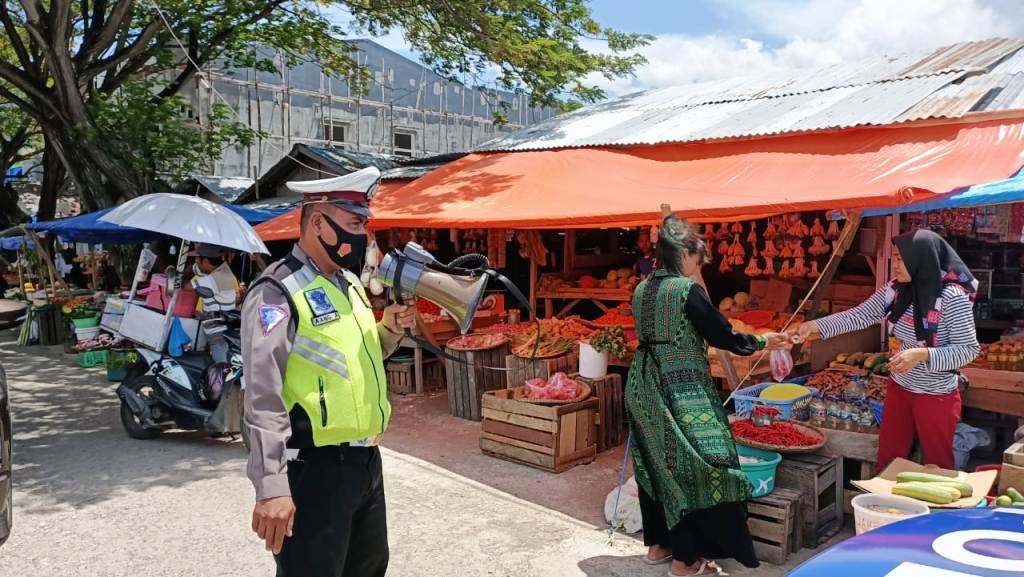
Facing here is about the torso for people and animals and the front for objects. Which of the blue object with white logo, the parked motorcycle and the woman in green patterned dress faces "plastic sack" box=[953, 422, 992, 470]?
the woman in green patterned dress

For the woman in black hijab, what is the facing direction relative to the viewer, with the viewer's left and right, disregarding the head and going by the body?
facing the viewer and to the left of the viewer

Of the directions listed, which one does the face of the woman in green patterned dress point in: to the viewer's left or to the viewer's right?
to the viewer's right

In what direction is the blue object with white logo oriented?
toward the camera

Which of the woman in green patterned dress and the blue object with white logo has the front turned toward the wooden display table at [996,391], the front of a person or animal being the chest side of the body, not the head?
the woman in green patterned dress

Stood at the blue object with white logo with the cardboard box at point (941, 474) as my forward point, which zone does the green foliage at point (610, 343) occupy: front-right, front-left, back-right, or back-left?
front-left

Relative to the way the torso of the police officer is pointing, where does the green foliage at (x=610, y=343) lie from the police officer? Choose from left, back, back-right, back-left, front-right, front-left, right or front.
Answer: left

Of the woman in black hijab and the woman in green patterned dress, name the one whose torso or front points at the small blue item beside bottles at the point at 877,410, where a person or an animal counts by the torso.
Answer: the woman in green patterned dress

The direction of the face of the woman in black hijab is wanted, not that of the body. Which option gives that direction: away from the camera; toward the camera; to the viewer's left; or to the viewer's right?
to the viewer's left

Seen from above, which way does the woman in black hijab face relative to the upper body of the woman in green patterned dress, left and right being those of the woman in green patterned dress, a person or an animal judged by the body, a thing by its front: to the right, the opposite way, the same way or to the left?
the opposite way
